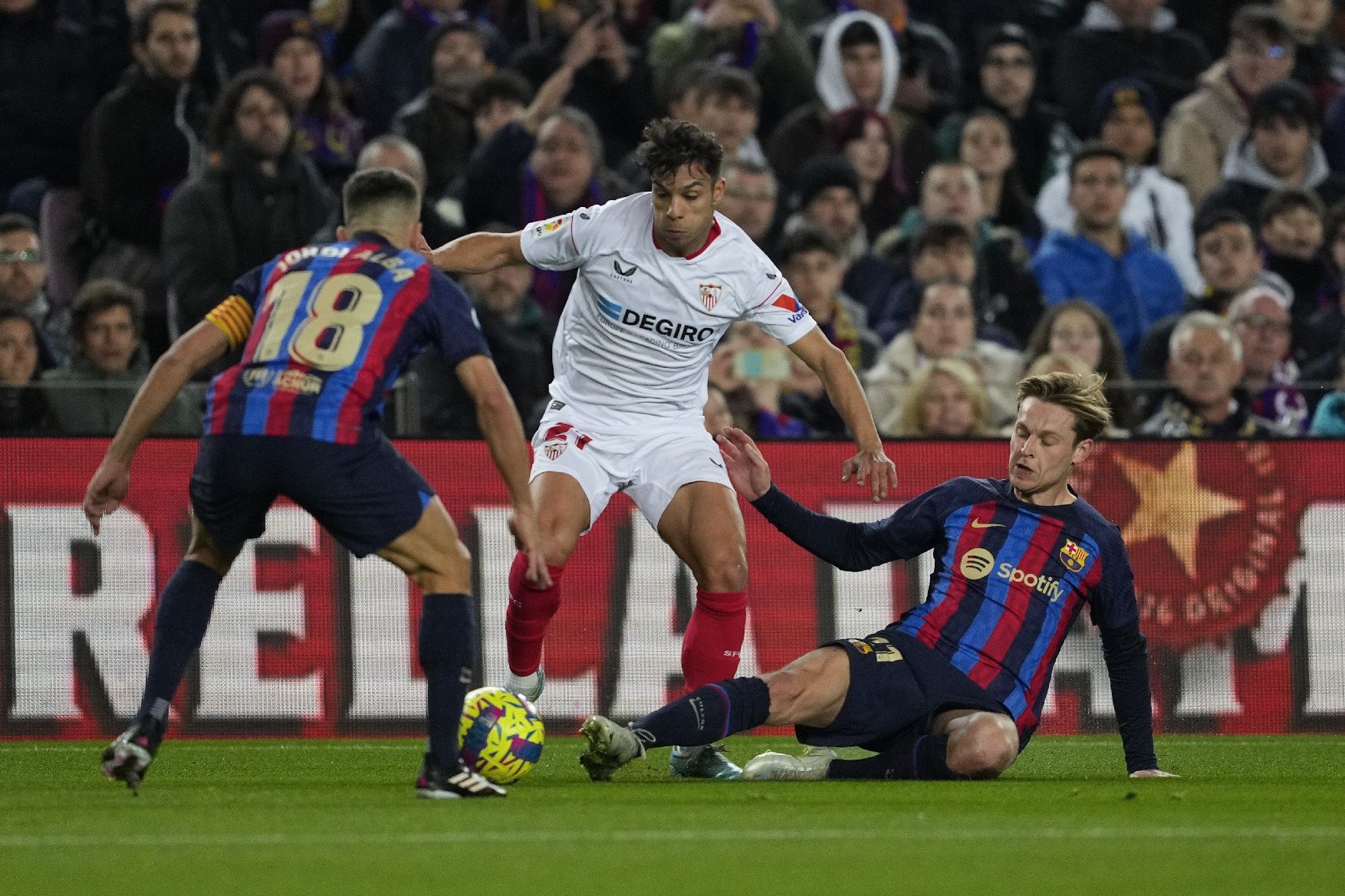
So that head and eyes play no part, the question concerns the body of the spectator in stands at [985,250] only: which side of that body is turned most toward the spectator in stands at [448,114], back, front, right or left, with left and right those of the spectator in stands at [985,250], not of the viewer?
right

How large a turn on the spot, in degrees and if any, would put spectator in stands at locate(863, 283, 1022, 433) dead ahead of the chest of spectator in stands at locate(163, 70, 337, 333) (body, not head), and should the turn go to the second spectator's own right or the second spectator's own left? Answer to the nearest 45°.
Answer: approximately 45° to the second spectator's own left

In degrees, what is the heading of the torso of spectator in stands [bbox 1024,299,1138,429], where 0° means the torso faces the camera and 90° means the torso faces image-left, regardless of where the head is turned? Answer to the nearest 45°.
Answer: approximately 0°

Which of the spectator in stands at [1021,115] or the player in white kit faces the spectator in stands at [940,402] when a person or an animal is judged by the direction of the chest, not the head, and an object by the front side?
the spectator in stands at [1021,115]

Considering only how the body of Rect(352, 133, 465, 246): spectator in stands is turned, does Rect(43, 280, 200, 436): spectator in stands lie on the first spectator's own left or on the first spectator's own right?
on the first spectator's own right
